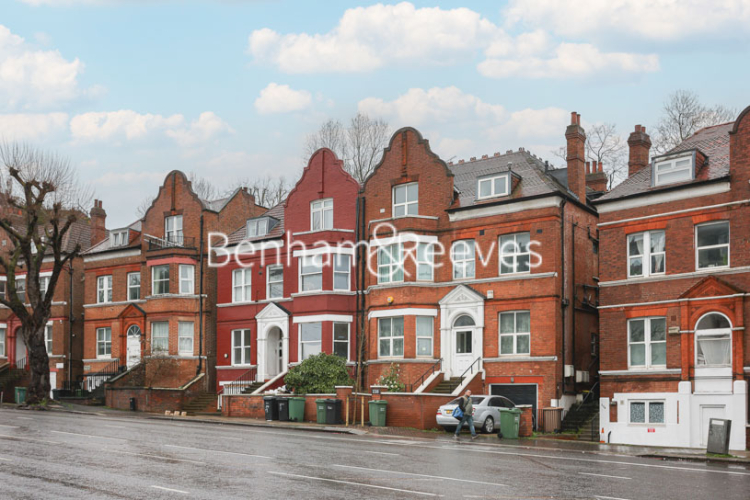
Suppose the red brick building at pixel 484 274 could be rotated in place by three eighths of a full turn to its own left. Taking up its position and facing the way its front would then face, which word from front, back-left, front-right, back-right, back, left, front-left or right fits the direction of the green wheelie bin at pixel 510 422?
right

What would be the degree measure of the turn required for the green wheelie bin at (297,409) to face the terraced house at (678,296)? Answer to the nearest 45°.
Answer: approximately 45° to its left

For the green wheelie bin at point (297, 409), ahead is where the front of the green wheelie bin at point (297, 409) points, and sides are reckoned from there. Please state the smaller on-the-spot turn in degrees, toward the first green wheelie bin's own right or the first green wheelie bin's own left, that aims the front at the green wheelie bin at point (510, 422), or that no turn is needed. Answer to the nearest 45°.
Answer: approximately 45° to the first green wheelie bin's own left

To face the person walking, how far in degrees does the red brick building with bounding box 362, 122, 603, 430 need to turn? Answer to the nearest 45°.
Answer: approximately 45° to its left

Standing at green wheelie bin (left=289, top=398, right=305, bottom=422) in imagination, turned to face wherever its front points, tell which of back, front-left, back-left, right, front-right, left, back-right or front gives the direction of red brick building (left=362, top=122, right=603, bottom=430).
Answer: left

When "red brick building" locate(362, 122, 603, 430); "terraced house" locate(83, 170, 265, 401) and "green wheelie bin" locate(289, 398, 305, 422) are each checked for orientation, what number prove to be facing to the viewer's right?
0

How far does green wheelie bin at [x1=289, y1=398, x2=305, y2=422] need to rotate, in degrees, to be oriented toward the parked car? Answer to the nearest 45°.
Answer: approximately 45° to its left

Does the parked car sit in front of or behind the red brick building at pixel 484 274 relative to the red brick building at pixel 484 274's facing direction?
in front

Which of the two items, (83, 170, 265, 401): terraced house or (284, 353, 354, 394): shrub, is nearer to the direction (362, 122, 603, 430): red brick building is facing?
the shrub

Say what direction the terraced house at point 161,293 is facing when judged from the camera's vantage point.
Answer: facing the viewer and to the left of the viewer

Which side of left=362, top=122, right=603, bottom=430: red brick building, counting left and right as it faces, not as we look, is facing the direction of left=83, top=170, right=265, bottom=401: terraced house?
right
